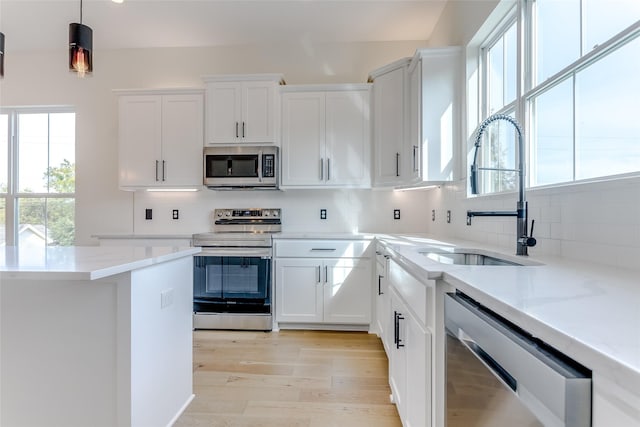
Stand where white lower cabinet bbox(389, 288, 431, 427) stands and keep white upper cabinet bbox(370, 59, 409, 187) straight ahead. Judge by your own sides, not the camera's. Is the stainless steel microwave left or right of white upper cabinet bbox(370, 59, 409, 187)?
left

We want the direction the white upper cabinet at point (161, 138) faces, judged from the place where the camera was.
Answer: facing the viewer

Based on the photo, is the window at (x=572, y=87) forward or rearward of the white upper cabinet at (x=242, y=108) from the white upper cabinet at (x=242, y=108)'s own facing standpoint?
forward

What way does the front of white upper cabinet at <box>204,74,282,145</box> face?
toward the camera

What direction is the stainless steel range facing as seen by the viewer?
toward the camera

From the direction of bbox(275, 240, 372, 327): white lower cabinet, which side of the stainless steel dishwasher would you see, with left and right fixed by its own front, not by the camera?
right

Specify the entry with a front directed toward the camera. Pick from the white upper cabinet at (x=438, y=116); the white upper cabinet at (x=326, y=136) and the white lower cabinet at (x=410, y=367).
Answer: the white upper cabinet at (x=326, y=136)

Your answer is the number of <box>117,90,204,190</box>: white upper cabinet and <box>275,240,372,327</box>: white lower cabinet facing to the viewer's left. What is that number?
0

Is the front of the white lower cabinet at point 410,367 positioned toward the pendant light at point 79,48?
yes

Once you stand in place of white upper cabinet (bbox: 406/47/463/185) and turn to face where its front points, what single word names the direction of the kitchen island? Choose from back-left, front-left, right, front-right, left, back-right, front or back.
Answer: front-left

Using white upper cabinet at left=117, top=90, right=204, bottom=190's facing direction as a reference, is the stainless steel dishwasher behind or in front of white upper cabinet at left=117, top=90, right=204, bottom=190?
in front

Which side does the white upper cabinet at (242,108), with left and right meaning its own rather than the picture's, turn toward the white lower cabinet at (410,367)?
front

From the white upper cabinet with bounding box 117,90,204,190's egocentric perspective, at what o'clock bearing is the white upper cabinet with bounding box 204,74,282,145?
the white upper cabinet with bounding box 204,74,282,145 is roughly at 10 o'clock from the white upper cabinet with bounding box 117,90,204,190.

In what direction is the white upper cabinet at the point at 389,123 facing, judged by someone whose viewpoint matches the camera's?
facing the viewer and to the left of the viewer

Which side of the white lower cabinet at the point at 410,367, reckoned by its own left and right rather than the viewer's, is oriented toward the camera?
left

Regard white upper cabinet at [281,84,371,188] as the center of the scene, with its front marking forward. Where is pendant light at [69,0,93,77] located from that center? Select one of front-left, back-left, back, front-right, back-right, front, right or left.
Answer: front-right
